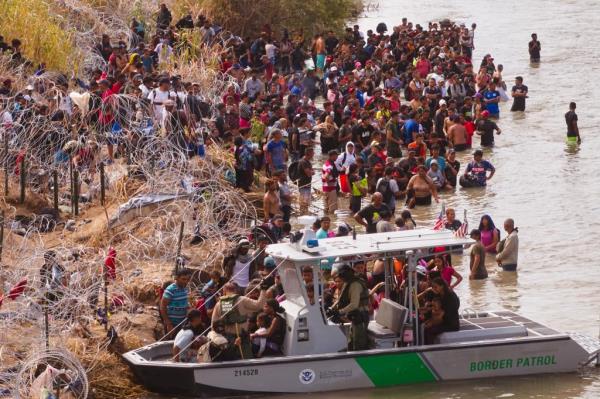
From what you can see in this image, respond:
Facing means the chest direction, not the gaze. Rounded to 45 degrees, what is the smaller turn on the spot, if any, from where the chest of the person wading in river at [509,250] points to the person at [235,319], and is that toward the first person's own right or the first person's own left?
approximately 45° to the first person's own left

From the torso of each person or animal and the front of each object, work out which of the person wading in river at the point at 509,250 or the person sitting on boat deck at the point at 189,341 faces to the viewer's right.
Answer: the person sitting on boat deck

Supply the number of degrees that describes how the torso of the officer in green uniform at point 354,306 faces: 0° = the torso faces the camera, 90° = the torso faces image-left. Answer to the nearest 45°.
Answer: approximately 90°

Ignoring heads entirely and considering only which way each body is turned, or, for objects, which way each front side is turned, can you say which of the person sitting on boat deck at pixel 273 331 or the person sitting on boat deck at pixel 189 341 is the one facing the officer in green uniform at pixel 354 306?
the person sitting on boat deck at pixel 189 341

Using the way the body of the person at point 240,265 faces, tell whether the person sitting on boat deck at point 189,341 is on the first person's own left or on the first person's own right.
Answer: on the first person's own right

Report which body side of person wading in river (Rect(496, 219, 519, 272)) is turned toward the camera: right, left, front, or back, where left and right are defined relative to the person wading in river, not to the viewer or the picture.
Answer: left
